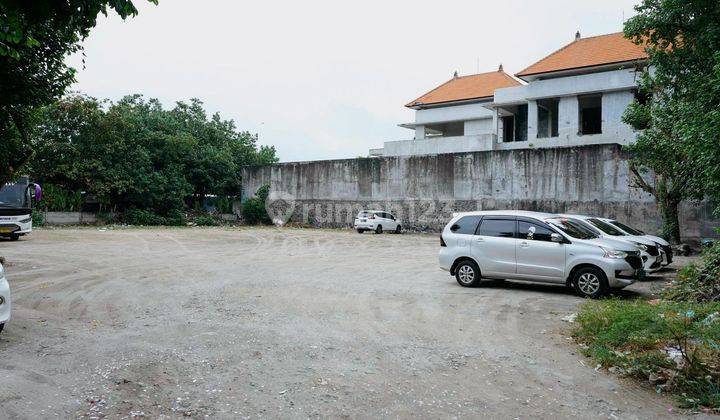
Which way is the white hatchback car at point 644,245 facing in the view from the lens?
facing the viewer and to the right of the viewer

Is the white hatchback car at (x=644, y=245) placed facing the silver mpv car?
no

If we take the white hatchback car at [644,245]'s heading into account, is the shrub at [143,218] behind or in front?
behind

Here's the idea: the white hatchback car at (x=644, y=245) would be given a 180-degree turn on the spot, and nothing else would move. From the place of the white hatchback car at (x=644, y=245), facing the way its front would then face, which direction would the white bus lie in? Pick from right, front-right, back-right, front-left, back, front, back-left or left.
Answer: front-left

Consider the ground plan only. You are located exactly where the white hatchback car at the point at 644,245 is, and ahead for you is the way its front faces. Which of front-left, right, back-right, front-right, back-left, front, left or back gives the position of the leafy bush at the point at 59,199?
back-right

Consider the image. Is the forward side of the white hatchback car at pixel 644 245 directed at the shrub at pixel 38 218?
no

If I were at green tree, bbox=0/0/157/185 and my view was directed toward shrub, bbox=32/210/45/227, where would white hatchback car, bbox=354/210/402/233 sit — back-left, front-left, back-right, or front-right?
front-right

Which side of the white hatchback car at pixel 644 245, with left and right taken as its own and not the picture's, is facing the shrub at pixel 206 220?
back

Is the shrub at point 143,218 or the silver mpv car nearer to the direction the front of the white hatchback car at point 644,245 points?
the silver mpv car

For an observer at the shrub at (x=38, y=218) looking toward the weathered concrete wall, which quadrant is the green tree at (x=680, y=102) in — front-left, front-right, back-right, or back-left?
front-right

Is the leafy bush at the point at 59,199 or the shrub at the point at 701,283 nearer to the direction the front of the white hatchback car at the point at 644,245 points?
the shrub

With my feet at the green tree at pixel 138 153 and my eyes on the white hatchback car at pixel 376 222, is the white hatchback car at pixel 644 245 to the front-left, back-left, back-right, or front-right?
front-right

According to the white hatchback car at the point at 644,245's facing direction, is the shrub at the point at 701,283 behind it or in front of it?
in front
